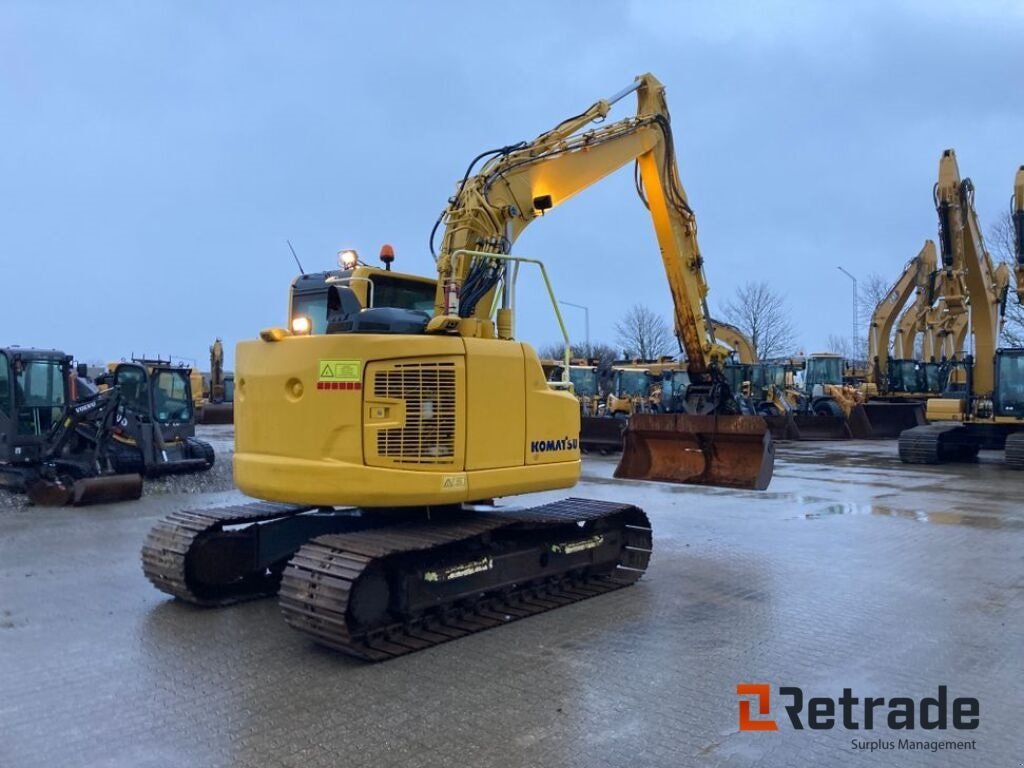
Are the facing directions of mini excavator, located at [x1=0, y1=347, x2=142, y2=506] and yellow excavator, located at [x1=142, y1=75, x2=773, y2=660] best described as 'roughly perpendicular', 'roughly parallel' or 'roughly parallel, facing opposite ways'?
roughly perpendicular

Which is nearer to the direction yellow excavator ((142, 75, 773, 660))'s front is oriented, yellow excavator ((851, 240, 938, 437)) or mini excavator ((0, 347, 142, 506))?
the yellow excavator

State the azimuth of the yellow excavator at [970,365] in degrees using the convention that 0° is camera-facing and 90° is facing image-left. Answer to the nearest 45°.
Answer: approximately 45°

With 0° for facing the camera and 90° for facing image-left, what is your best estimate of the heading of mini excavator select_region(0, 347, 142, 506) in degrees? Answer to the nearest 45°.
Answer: approximately 315°

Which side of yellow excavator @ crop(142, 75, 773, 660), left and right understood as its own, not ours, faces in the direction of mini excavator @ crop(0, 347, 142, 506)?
left

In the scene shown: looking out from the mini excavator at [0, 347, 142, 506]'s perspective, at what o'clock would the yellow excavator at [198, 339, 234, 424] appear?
The yellow excavator is roughly at 8 o'clock from the mini excavator.

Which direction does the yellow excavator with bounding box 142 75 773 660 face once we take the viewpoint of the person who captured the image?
facing away from the viewer and to the right of the viewer

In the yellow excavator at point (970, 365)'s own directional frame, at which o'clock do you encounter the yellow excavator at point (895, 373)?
the yellow excavator at point (895, 373) is roughly at 4 o'clock from the yellow excavator at point (970, 365).
